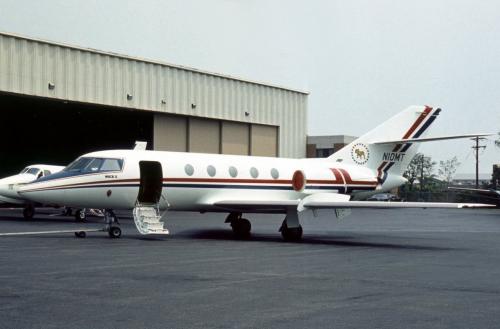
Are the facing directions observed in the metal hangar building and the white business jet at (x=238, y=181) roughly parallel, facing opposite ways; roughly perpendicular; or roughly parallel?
roughly perpendicular

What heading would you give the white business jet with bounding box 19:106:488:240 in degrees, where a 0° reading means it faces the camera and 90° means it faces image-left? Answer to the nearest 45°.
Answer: approximately 45°

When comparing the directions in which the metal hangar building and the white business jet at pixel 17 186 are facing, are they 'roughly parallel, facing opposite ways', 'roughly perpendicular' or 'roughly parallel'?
roughly perpendicular

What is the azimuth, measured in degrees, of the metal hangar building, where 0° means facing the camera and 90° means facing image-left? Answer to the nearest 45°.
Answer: approximately 315°
